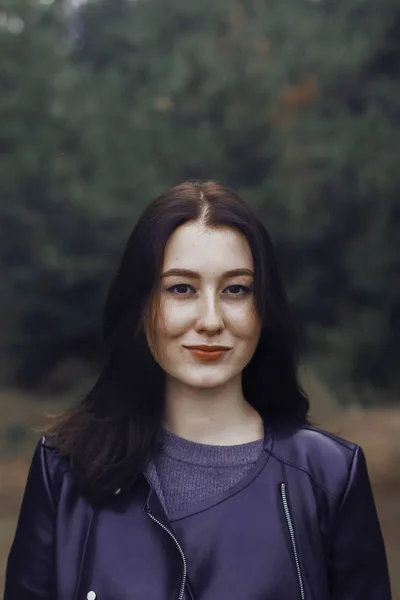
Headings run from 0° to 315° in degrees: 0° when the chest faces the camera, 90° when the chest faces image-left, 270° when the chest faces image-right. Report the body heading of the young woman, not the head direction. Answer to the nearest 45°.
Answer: approximately 0°
